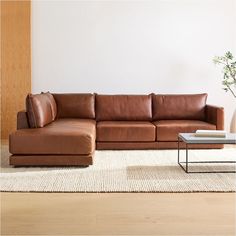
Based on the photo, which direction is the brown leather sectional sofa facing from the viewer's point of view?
toward the camera

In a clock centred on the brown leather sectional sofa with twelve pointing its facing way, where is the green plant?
The green plant is roughly at 8 o'clock from the brown leather sectional sofa.
